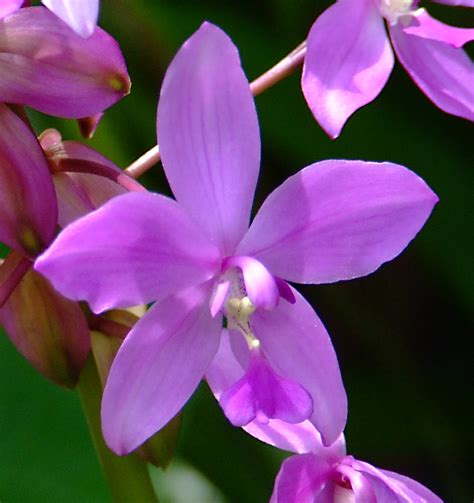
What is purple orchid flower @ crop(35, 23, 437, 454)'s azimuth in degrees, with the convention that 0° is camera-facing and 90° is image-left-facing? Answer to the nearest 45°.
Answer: approximately 0°
